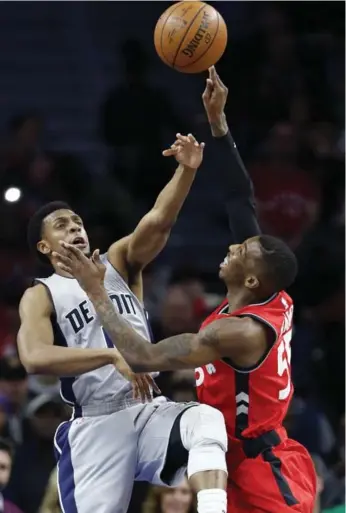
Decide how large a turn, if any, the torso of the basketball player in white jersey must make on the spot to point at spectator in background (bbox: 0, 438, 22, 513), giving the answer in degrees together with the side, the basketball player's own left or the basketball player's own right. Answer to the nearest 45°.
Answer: approximately 180°

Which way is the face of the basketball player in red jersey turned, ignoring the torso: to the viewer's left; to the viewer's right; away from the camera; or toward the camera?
to the viewer's left

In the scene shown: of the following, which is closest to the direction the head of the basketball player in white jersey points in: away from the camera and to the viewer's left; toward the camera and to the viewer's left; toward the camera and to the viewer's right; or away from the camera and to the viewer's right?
toward the camera and to the viewer's right

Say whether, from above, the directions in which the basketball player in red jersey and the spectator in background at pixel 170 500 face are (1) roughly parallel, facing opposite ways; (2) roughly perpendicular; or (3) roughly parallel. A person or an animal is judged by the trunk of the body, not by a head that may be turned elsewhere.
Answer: roughly perpendicular

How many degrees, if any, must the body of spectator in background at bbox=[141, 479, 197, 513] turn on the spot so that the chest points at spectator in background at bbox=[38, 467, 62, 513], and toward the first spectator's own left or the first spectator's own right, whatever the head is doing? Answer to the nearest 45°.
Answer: approximately 90° to the first spectator's own right

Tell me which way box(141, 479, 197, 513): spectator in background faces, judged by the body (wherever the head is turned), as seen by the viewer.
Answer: toward the camera

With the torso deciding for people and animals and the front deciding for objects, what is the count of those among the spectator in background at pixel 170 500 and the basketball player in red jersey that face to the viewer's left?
1

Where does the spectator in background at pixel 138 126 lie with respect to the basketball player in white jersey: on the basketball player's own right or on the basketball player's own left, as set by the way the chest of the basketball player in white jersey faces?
on the basketball player's own left

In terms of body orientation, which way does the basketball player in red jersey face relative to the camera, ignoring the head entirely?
to the viewer's left

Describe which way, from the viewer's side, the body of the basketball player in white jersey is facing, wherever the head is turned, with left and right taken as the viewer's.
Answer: facing the viewer and to the right of the viewer

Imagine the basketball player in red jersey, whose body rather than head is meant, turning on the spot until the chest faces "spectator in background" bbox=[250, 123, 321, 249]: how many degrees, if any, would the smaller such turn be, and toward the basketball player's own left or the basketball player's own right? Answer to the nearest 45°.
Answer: approximately 90° to the basketball player's own right
